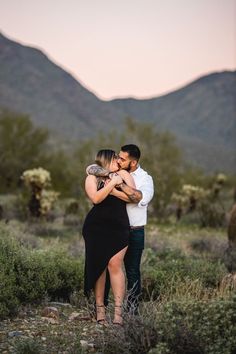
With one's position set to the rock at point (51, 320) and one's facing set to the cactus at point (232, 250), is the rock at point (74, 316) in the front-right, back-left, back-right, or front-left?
front-right

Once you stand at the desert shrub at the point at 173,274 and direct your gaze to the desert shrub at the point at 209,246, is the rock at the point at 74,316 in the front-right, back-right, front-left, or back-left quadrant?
back-left

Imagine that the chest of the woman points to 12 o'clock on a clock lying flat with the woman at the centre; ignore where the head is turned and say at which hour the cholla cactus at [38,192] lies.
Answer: The cholla cactus is roughly at 7 o'clock from the woman.

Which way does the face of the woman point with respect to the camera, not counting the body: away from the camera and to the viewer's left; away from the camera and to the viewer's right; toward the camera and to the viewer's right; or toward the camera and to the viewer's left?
away from the camera and to the viewer's right

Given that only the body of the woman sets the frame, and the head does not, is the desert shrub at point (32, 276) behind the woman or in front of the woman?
behind

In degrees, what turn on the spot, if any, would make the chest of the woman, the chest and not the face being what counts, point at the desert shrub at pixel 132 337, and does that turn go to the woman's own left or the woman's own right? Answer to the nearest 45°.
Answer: approximately 45° to the woman's own right

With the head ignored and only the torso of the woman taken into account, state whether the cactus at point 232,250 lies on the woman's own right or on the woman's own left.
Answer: on the woman's own left

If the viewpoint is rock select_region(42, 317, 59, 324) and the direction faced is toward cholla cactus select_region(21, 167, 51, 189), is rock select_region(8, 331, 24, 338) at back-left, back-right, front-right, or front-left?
back-left

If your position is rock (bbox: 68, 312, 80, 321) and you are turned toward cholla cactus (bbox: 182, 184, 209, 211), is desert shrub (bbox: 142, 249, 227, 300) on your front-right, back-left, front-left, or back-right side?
front-right
